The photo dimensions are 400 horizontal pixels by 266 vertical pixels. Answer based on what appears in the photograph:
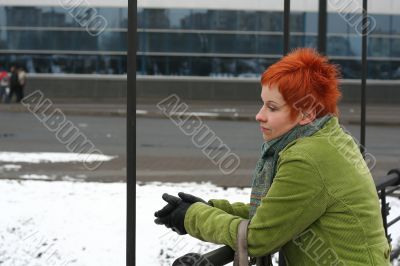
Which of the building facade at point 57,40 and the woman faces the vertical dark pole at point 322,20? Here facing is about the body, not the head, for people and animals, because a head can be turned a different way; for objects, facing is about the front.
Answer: the building facade

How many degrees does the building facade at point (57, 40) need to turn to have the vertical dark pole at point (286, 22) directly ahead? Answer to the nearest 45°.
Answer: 0° — it already faces it

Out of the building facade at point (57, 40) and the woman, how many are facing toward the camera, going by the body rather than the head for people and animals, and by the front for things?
1

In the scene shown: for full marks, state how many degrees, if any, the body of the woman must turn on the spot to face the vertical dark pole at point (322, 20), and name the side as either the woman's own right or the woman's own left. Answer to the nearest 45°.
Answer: approximately 90° to the woman's own right

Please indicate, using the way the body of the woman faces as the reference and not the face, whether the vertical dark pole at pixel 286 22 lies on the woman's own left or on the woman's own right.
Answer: on the woman's own right

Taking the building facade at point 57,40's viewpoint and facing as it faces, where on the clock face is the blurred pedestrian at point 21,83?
The blurred pedestrian is roughly at 1 o'clock from the building facade.

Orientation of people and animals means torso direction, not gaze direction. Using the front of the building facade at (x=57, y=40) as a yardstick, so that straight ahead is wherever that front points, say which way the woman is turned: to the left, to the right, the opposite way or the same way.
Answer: to the right

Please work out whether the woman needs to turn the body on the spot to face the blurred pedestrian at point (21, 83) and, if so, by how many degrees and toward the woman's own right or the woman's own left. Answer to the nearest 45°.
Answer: approximately 90° to the woman's own right

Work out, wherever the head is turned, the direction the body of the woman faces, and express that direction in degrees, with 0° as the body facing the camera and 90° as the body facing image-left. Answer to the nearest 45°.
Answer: approximately 90°

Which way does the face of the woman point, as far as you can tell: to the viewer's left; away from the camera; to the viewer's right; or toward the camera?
to the viewer's left
